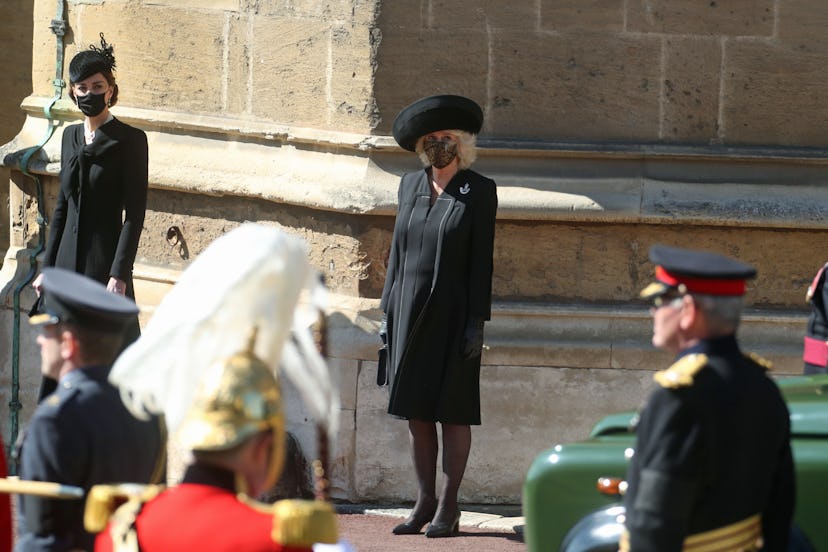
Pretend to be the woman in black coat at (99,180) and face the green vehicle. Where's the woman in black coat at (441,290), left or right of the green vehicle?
left

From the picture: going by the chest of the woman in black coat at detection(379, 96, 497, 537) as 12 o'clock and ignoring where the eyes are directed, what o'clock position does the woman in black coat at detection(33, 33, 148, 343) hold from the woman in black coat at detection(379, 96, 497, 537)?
the woman in black coat at detection(33, 33, 148, 343) is roughly at 2 o'clock from the woman in black coat at detection(379, 96, 497, 537).

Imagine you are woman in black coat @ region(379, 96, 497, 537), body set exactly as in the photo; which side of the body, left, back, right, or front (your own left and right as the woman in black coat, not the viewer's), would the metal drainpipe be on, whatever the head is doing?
right

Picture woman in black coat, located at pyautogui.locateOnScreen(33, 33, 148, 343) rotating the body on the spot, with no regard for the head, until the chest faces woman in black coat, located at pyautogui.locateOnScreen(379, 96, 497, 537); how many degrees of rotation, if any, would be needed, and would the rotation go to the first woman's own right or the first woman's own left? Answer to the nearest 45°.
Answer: approximately 90° to the first woman's own left

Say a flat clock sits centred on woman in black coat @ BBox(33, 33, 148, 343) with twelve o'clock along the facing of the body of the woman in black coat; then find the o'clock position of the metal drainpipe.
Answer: The metal drainpipe is roughly at 4 o'clock from the woman in black coat.

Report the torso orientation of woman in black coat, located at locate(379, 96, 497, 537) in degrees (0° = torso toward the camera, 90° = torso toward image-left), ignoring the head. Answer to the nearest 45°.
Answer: approximately 45°

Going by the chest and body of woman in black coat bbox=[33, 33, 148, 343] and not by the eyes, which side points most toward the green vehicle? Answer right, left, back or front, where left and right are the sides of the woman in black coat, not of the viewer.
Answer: left

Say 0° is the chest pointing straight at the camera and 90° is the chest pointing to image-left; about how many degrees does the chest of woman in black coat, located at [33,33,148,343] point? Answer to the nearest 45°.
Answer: approximately 45°

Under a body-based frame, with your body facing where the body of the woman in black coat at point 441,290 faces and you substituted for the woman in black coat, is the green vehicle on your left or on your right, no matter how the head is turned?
on your left
